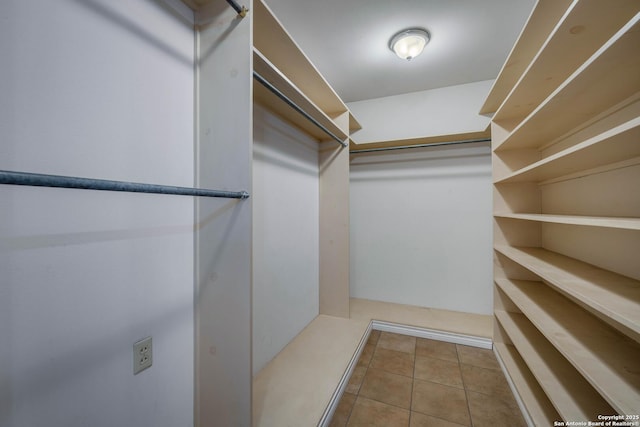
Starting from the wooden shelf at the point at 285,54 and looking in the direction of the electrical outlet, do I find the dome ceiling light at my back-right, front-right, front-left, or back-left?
back-left

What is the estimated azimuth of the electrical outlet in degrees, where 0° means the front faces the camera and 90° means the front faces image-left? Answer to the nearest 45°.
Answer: approximately 315°

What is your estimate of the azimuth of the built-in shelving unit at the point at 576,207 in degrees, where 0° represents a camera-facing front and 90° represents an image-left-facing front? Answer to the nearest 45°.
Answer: approximately 45°

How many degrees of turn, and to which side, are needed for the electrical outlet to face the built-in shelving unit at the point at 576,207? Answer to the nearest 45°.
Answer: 0° — it already faces it

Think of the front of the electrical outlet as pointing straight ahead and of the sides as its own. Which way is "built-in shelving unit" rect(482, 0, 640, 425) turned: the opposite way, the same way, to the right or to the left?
the opposite way

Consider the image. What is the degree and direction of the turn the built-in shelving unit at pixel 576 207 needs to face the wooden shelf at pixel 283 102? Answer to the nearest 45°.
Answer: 0° — it already faces it
